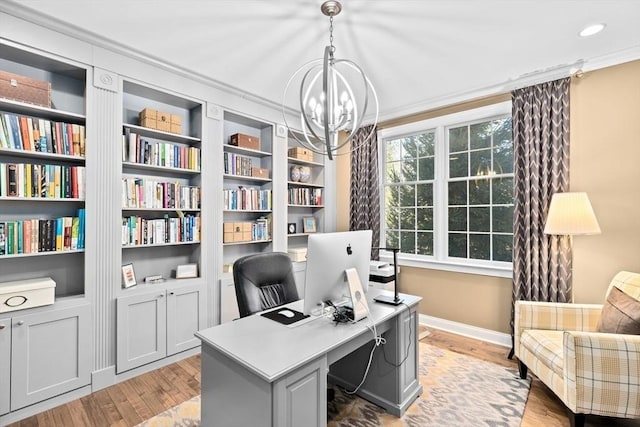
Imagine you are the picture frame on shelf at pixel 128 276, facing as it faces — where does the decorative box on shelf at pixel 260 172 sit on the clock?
The decorative box on shelf is roughly at 10 o'clock from the picture frame on shelf.

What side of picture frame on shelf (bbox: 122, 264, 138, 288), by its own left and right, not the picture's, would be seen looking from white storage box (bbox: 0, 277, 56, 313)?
right

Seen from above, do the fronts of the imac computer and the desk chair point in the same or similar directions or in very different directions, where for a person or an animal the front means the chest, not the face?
very different directions

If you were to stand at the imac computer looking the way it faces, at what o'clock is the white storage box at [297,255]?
The white storage box is roughly at 1 o'clock from the imac computer.

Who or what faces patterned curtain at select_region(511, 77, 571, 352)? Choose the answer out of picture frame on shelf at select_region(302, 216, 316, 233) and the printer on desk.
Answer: the picture frame on shelf

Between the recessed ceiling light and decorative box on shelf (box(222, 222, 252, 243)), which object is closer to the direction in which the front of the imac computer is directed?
the decorative box on shelf

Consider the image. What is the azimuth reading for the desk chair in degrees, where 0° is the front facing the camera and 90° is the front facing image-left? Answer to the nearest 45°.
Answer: approximately 315°

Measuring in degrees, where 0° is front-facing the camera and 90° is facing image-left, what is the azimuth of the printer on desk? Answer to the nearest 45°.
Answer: approximately 45°
